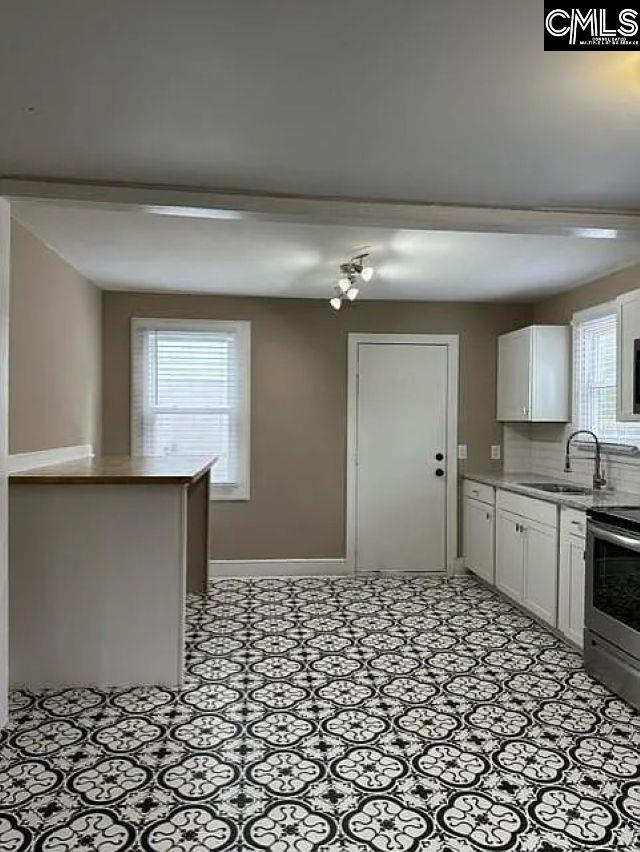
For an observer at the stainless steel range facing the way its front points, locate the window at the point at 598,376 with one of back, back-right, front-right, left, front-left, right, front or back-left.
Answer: back-right

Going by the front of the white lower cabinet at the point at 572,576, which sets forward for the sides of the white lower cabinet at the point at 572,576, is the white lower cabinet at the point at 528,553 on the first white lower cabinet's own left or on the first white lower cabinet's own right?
on the first white lower cabinet's own right

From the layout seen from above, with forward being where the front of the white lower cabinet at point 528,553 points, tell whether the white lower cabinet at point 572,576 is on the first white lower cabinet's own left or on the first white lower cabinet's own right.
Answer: on the first white lower cabinet's own left

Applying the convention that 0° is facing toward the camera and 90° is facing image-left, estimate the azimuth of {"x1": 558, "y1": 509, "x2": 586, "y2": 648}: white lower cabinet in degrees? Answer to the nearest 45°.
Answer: approximately 45°

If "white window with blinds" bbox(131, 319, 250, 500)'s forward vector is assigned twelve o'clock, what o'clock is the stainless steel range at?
The stainless steel range is roughly at 11 o'clock from the white window with blinds.

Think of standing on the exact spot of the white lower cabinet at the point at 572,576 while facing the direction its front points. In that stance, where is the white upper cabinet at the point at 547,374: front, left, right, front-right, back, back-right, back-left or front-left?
back-right

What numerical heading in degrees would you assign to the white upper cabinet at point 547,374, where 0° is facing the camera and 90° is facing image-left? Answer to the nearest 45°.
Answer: approximately 45°

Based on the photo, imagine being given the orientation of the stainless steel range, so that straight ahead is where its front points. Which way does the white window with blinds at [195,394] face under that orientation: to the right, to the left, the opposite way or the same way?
to the left

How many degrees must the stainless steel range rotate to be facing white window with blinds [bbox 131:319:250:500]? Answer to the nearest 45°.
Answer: approximately 45° to its right

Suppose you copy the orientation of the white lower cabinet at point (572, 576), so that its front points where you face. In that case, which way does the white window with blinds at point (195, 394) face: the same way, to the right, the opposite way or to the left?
to the left
